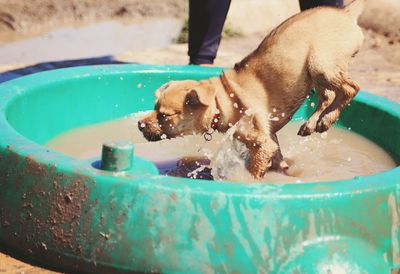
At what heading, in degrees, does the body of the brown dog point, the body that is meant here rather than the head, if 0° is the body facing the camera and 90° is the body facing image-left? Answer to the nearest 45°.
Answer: approximately 90°
